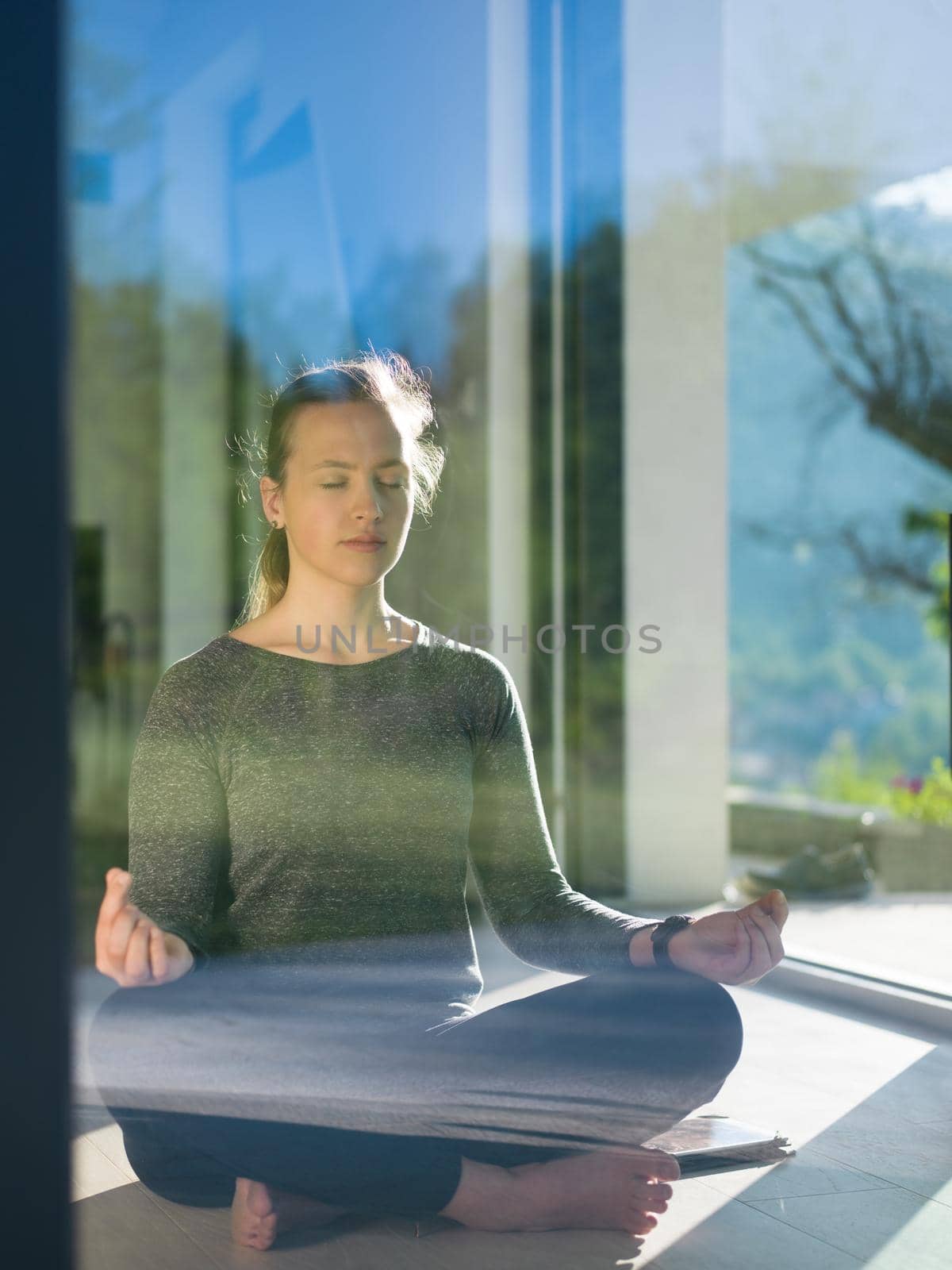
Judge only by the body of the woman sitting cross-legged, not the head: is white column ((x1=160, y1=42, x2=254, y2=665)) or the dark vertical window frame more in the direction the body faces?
the dark vertical window frame

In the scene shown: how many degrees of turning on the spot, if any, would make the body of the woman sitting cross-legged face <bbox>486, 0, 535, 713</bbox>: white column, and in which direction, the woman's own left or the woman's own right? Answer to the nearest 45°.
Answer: approximately 135° to the woman's own left

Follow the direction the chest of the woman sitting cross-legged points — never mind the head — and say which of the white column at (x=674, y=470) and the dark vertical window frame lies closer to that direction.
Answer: the dark vertical window frame

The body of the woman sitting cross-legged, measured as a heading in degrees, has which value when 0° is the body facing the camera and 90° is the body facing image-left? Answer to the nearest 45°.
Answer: approximately 315°

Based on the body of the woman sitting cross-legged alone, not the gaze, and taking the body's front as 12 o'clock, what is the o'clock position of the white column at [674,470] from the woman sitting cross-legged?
The white column is roughly at 8 o'clock from the woman sitting cross-legged.

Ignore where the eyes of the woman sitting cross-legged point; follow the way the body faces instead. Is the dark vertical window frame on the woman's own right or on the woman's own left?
on the woman's own right
